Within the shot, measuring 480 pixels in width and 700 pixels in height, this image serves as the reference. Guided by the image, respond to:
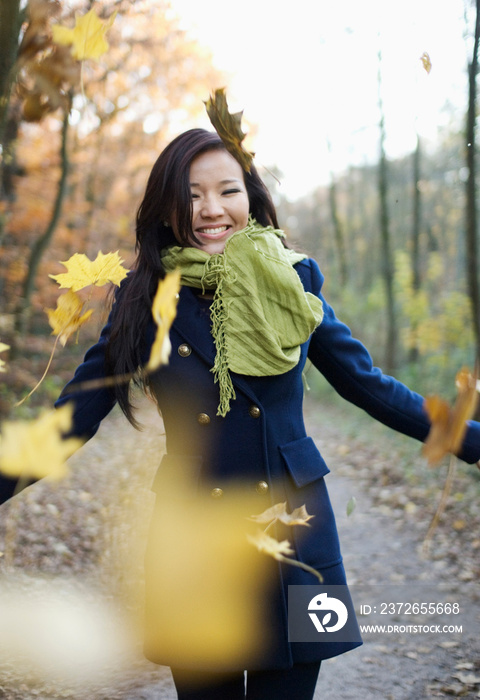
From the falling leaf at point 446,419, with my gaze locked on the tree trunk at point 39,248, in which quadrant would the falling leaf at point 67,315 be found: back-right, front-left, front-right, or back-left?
front-left

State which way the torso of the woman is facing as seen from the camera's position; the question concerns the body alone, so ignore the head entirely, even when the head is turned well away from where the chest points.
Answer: toward the camera

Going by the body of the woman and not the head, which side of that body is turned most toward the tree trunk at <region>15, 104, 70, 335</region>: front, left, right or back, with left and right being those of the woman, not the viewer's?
back

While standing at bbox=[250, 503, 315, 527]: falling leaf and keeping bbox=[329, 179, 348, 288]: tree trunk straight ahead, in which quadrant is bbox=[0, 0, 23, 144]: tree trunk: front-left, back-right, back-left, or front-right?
front-left

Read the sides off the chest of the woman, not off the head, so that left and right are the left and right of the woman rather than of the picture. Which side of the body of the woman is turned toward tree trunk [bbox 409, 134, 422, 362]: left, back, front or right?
back

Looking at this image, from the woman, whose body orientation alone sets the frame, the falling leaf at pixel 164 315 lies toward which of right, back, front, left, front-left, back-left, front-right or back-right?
front

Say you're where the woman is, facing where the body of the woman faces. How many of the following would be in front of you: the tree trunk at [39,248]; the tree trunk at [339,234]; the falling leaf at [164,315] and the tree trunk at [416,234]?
1

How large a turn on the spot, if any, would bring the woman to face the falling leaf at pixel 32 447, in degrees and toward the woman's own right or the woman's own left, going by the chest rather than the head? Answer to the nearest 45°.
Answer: approximately 45° to the woman's own right

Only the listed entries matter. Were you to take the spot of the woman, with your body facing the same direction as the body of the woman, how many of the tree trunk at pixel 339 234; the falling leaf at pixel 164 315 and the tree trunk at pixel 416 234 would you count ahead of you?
1

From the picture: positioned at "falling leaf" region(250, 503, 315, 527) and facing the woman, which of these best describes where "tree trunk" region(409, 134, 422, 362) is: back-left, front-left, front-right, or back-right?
front-right
